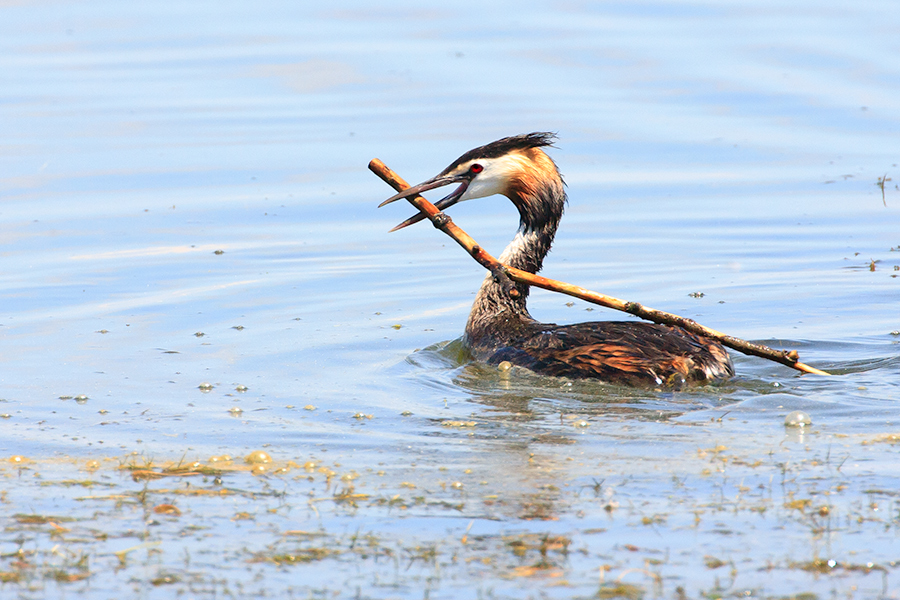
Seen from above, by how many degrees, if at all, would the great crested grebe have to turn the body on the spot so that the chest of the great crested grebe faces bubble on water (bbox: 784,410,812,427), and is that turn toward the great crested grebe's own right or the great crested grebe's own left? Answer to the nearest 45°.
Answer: approximately 135° to the great crested grebe's own left

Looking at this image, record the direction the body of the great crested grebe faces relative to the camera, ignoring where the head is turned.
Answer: to the viewer's left
